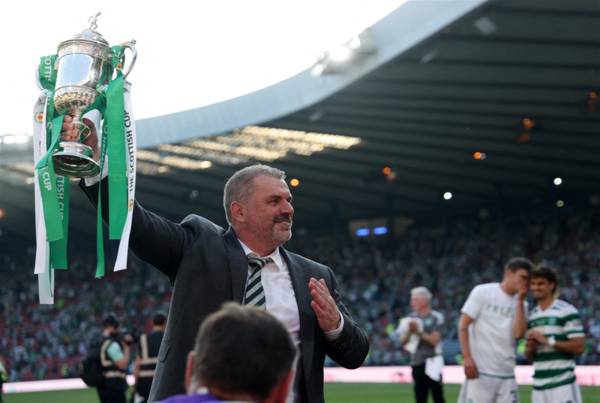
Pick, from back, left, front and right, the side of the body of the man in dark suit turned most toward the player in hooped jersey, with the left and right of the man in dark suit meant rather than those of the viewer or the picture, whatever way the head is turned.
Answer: left

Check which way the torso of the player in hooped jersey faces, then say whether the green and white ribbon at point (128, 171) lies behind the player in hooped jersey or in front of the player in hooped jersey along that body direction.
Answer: in front

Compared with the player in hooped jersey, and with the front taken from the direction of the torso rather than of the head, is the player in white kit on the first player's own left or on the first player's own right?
on the first player's own right

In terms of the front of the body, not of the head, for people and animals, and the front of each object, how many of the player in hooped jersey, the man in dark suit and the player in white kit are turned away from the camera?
0

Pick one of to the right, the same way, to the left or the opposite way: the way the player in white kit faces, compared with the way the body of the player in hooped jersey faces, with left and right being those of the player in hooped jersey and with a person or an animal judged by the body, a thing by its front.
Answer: to the left

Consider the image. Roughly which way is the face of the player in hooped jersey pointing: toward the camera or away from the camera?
toward the camera

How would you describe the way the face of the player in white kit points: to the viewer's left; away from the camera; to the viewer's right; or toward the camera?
to the viewer's right

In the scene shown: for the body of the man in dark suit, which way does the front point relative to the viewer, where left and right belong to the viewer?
facing the viewer and to the right of the viewer

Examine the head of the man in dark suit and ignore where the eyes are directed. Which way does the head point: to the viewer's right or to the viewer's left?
to the viewer's right

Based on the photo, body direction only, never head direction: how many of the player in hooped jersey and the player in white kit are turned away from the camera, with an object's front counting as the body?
0

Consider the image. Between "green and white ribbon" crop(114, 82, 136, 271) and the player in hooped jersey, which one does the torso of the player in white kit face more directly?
the player in hooped jersey

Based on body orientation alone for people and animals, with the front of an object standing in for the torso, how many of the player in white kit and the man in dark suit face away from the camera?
0

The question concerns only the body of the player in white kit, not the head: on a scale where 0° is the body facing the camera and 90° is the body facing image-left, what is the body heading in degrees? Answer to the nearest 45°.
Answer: approximately 315°

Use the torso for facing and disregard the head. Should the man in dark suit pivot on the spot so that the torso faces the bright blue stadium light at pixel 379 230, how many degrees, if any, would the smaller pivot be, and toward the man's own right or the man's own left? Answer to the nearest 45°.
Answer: approximately 135° to the man's own left

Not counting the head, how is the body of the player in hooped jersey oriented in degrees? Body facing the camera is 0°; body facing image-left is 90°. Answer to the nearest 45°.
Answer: approximately 45°
